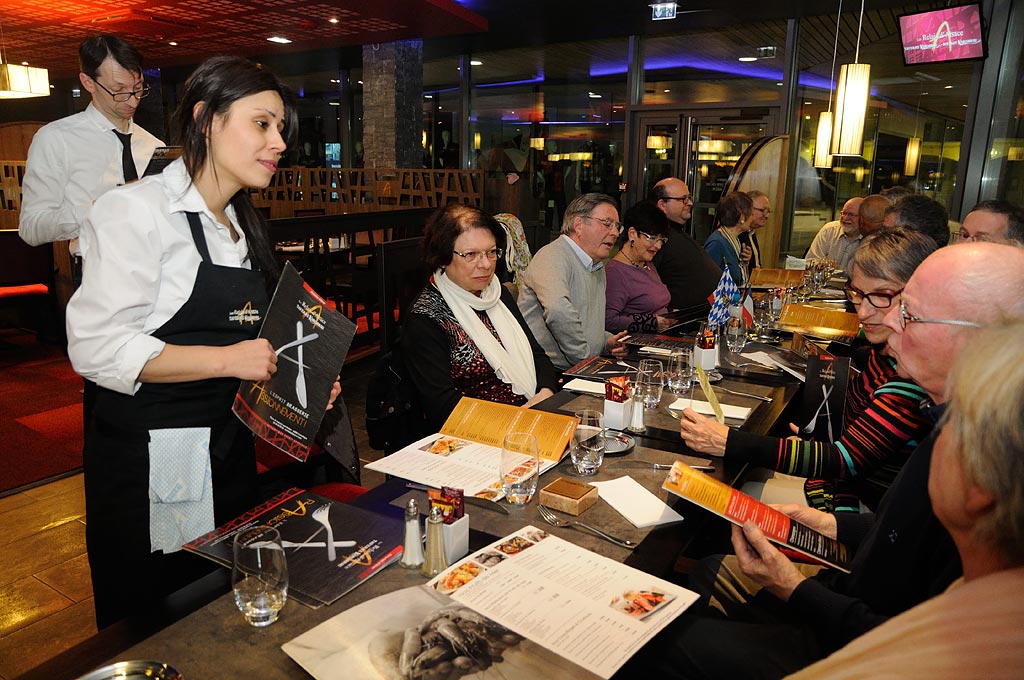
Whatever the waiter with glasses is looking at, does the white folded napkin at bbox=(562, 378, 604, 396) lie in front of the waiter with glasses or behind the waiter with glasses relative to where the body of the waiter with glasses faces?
in front

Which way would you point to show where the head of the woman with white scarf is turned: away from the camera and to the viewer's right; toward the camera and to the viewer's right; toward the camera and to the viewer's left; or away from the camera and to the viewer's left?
toward the camera and to the viewer's right

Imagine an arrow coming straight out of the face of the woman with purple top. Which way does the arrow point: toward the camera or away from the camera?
toward the camera

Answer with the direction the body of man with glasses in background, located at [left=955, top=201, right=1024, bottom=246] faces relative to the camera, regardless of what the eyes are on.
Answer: to the viewer's left

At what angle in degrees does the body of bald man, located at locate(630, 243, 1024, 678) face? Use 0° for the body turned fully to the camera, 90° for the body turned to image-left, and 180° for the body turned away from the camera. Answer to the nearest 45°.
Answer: approximately 90°

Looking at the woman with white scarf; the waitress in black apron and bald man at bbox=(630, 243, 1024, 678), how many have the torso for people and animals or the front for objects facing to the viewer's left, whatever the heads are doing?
1

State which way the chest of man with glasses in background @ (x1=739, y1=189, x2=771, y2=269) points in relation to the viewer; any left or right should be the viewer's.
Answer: facing the viewer and to the right of the viewer

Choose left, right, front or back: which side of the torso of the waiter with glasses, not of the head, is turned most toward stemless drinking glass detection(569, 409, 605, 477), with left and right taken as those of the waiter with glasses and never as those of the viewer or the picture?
front

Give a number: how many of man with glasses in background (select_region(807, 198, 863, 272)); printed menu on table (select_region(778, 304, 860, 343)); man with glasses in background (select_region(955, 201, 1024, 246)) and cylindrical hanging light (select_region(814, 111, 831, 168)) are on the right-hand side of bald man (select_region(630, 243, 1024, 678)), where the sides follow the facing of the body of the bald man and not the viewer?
4

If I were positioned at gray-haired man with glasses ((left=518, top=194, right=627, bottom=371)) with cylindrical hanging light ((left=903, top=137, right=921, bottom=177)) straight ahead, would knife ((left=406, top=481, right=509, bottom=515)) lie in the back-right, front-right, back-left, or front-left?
back-right

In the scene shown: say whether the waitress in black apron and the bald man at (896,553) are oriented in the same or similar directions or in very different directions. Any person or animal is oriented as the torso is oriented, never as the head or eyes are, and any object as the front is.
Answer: very different directions

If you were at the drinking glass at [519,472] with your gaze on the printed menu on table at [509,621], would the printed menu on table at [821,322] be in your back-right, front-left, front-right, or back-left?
back-left

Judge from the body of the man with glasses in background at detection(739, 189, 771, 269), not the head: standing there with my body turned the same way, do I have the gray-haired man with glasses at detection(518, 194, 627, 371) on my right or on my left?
on my right

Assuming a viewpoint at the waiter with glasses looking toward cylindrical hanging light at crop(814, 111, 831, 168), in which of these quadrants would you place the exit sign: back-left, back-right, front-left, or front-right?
front-left
